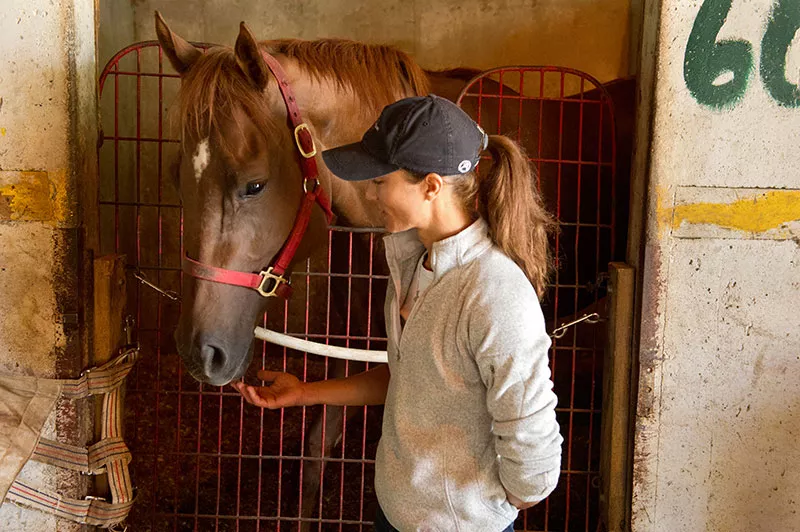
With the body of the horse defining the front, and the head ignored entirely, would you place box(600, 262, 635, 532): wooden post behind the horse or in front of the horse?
behind

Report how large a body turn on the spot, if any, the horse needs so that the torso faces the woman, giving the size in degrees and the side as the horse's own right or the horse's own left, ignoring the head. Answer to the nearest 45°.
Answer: approximately 90° to the horse's own left

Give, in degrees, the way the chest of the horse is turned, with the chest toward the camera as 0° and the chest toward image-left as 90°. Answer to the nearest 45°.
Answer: approximately 45°

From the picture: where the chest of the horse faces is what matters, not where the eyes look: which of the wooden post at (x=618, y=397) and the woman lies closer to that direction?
the woman

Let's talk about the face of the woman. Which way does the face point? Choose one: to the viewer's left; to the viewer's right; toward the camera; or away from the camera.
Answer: to the viewer's left
